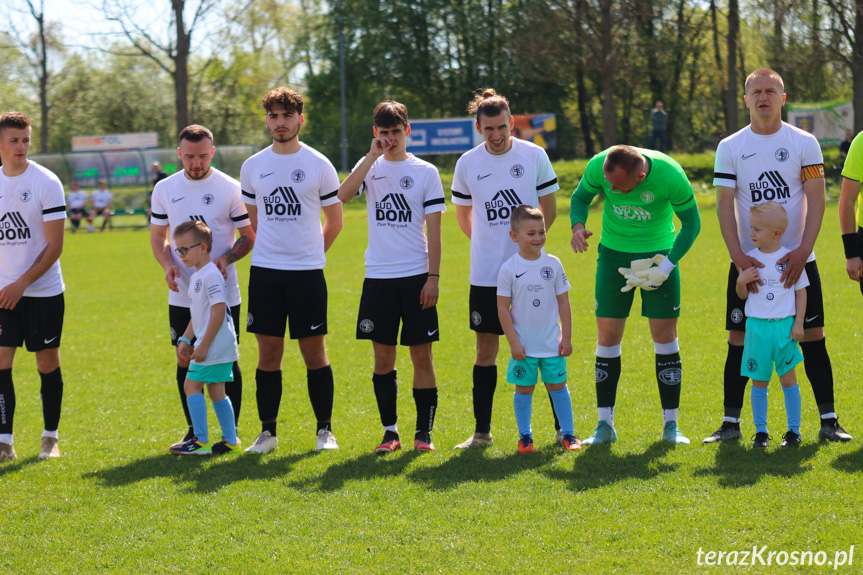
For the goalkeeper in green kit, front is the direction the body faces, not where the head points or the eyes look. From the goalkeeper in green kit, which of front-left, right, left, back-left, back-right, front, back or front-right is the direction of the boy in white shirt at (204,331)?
right

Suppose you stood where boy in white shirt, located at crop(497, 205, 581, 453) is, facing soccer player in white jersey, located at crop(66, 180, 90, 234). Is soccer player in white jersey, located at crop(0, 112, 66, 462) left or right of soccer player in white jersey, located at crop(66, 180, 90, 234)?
left

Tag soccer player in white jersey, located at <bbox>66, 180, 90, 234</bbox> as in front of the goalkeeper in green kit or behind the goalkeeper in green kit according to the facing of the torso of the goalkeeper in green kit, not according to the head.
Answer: behind

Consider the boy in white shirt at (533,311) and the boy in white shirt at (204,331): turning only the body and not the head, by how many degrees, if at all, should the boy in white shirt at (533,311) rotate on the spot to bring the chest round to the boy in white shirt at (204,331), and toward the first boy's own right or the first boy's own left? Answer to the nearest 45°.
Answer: approximately 90° to the first boy's own right

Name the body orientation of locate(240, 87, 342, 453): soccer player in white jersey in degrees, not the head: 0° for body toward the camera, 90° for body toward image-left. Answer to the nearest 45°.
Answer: approximately 0°

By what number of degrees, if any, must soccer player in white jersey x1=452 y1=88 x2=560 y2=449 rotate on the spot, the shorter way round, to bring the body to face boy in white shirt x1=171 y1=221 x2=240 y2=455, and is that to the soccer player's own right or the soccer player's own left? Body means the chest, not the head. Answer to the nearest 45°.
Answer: approximately 90° to the soccer player's own right

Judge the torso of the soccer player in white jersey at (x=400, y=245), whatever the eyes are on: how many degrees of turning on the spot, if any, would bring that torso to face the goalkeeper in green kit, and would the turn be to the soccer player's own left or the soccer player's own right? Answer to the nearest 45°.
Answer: approximately 90° to the soccer player's own left
